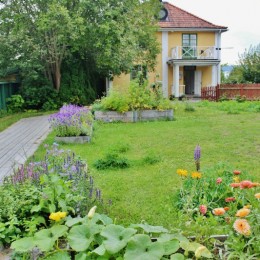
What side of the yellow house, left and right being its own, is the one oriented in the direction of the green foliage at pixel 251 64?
left

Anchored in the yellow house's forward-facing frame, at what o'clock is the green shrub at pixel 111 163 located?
The green shrub is roughly at 12 o'clock from the yellow house.

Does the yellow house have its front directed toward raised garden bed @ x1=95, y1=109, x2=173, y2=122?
yes

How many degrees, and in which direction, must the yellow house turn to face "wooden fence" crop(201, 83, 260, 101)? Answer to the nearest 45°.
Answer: approximately 45° to its left

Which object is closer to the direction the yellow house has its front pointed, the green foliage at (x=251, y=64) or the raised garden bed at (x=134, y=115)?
the raised garden bed

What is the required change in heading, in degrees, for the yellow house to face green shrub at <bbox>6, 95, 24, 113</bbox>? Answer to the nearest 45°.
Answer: approximately 45° to its right

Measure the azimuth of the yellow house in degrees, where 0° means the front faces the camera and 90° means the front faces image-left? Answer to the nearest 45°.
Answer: approximately 0°
